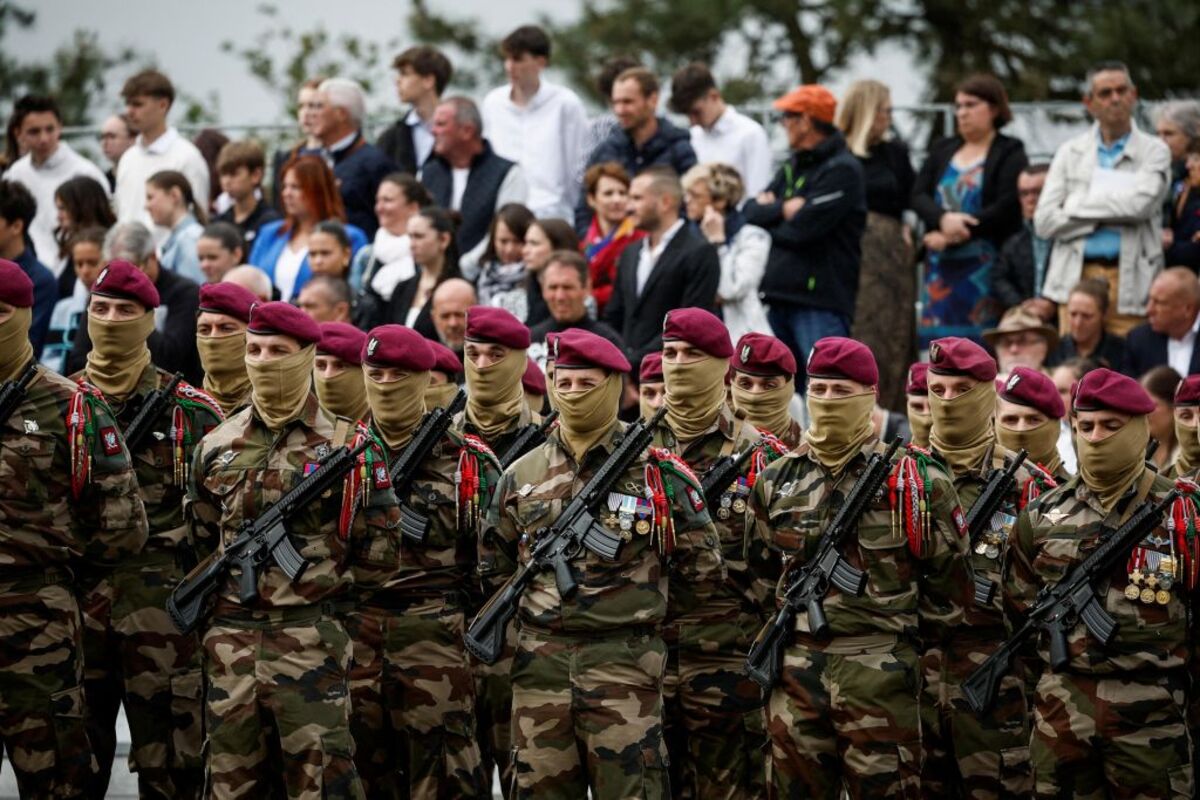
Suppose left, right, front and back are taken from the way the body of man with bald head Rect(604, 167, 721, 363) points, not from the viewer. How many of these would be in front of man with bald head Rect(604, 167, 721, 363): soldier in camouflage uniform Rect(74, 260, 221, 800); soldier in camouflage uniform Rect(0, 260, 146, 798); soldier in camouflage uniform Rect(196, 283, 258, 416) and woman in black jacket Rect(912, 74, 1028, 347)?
3

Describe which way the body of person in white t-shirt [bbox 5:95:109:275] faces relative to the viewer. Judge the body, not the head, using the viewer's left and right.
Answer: facing the viewer

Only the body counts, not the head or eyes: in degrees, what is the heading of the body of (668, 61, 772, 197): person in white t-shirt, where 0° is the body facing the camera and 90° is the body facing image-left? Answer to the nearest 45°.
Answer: approximately 45°

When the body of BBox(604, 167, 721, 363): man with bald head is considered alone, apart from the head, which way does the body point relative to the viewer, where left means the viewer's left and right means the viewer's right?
facing the viewer and to the left of the viewer

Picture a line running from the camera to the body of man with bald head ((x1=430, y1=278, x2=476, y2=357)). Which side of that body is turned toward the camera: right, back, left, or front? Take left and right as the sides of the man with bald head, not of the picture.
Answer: front

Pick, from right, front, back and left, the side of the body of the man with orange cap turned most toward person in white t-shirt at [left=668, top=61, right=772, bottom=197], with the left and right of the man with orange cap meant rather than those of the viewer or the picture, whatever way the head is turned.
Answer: right

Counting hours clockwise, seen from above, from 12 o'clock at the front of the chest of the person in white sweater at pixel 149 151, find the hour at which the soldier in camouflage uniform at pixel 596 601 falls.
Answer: The soldier in camouflage uniform is roughly at 10 o'clock from the person in white sweater.
